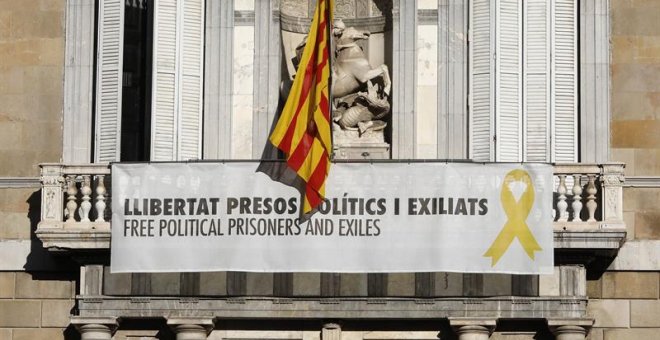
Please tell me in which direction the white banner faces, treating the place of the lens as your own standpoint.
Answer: facing the viewer
